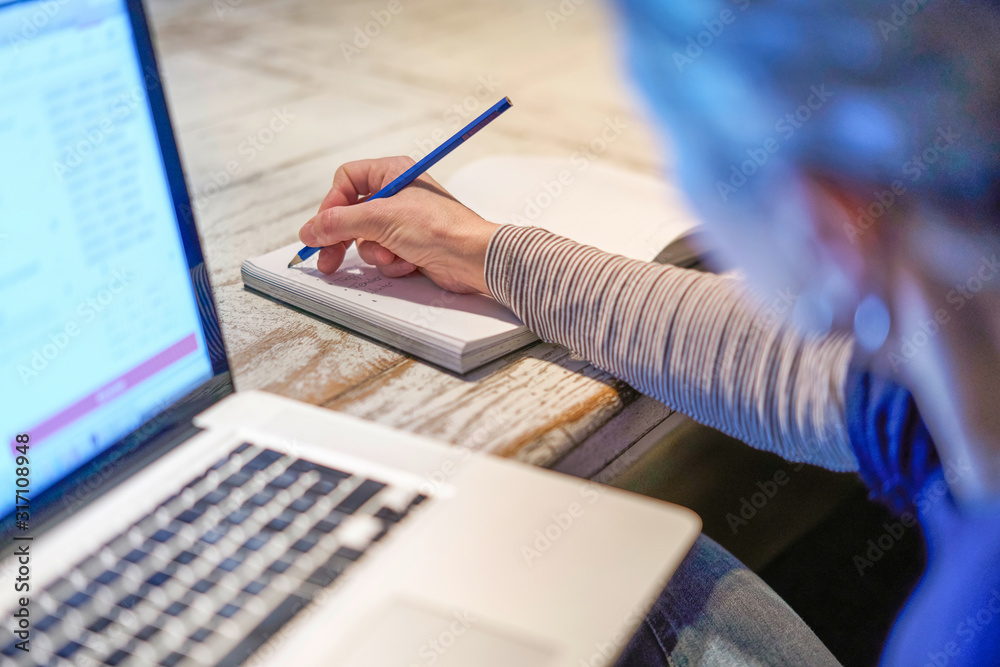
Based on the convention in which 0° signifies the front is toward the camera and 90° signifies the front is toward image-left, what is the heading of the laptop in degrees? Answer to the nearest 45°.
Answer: approximately 315°
